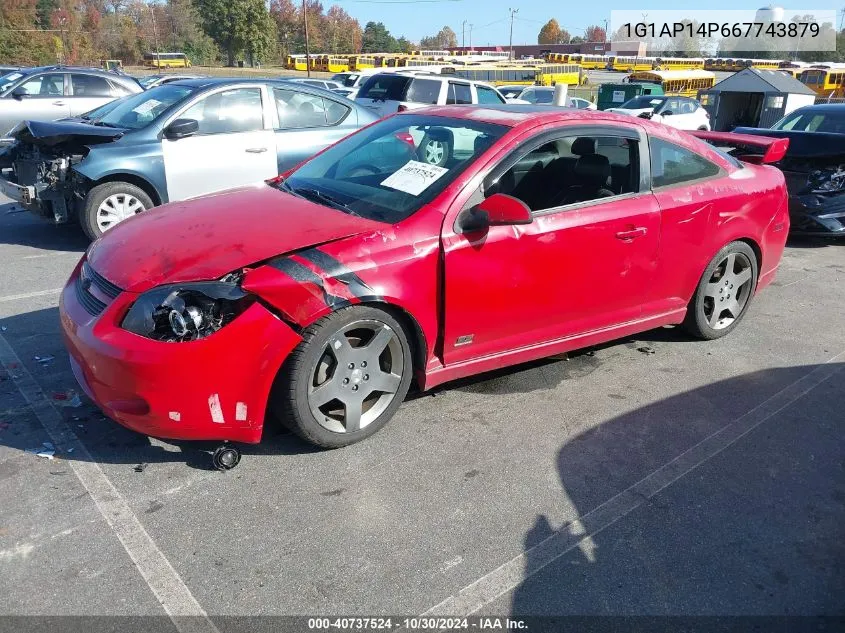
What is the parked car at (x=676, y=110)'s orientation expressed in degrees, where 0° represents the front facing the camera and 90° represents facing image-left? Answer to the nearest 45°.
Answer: approximately 45°

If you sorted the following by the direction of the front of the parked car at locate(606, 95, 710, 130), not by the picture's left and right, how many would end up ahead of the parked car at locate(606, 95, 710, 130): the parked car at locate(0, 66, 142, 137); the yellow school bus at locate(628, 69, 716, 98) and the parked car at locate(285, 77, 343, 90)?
2

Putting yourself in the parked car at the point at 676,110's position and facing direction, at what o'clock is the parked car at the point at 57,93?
the parked car at the point at 57,93 is roughly at 12 o'clock from the parked car at the point at 676,110.

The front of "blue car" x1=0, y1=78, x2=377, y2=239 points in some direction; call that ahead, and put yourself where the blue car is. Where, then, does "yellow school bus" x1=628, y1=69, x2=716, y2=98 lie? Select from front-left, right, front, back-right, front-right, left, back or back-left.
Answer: back

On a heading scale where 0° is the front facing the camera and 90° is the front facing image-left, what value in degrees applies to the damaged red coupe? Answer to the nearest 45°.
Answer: approximately 45°

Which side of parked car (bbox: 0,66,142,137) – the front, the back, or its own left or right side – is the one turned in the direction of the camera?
left

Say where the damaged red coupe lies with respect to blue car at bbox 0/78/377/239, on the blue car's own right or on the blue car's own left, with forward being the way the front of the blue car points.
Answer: on the blue car's own left

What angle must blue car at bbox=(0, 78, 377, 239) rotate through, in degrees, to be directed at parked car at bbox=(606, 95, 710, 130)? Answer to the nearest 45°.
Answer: approximately 180°

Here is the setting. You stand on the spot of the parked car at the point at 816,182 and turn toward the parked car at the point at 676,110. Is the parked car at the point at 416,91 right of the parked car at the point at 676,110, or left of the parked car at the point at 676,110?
left

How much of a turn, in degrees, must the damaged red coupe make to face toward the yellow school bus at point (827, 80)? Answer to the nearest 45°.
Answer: approximately 180°

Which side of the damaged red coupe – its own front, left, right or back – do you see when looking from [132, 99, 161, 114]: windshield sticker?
right
